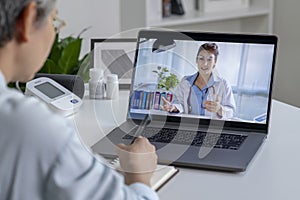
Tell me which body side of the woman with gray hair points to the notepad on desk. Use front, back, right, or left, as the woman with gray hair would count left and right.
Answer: front

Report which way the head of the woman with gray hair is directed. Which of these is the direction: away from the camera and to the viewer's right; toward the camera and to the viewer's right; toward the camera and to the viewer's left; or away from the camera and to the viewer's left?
away from the camera and to the viewer's right

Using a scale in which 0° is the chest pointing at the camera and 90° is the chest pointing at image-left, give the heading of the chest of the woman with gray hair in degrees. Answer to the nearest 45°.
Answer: approximately 225°

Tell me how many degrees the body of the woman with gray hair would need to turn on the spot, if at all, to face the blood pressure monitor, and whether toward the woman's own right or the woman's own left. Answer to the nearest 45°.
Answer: approximately 45° to the woman's own left

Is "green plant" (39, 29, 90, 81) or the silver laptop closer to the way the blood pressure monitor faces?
the silver laptop

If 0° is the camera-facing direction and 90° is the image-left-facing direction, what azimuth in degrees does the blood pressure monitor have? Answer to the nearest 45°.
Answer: approximately 315°

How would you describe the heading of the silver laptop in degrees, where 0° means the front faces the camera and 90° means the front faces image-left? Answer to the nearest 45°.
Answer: approximately 45°

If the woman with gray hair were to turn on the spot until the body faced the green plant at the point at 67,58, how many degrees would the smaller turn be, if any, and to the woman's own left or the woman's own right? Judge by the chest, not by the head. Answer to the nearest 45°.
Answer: approximately 45° to the woman's own left

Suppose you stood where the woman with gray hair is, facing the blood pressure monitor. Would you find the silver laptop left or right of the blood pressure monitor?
right

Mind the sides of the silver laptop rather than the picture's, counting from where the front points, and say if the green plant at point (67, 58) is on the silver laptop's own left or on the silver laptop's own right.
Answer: on the silver laptop's own right

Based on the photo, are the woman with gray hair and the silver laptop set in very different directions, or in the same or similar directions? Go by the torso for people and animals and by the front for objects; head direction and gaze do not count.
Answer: very different directions
